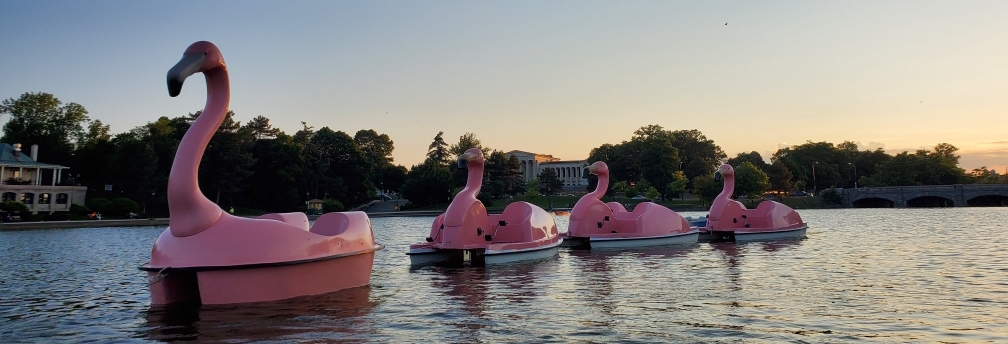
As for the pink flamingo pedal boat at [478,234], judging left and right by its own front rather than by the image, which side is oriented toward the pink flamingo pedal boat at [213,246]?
front

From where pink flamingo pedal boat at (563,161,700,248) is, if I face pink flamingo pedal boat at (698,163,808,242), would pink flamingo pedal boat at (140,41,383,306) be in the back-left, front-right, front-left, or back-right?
back-right

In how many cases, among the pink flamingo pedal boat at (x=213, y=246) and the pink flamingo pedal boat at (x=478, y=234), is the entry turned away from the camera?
0

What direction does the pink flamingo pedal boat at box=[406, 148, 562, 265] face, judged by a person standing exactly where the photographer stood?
facing the viewer and to the left of the viewer

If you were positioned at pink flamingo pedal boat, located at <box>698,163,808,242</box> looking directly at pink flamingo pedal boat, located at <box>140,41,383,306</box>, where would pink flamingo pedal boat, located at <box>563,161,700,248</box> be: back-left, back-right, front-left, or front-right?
front-right

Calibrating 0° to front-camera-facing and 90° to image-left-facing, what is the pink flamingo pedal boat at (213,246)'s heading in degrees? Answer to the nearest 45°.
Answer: approximately 45°

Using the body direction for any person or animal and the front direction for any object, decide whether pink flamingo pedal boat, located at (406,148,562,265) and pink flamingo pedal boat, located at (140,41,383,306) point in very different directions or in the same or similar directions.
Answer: same or similar directions

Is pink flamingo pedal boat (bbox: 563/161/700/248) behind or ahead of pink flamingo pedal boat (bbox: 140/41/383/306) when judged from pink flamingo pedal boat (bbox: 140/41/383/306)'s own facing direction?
behind

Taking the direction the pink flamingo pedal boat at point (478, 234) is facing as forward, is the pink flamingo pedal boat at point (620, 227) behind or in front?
behind

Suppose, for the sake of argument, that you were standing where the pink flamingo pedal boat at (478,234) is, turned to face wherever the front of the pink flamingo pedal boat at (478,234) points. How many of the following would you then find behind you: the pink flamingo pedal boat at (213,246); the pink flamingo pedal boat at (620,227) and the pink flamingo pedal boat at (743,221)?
2

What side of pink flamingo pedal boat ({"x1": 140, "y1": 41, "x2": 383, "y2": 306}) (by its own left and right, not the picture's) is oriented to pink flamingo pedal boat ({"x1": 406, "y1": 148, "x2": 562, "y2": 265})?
back
